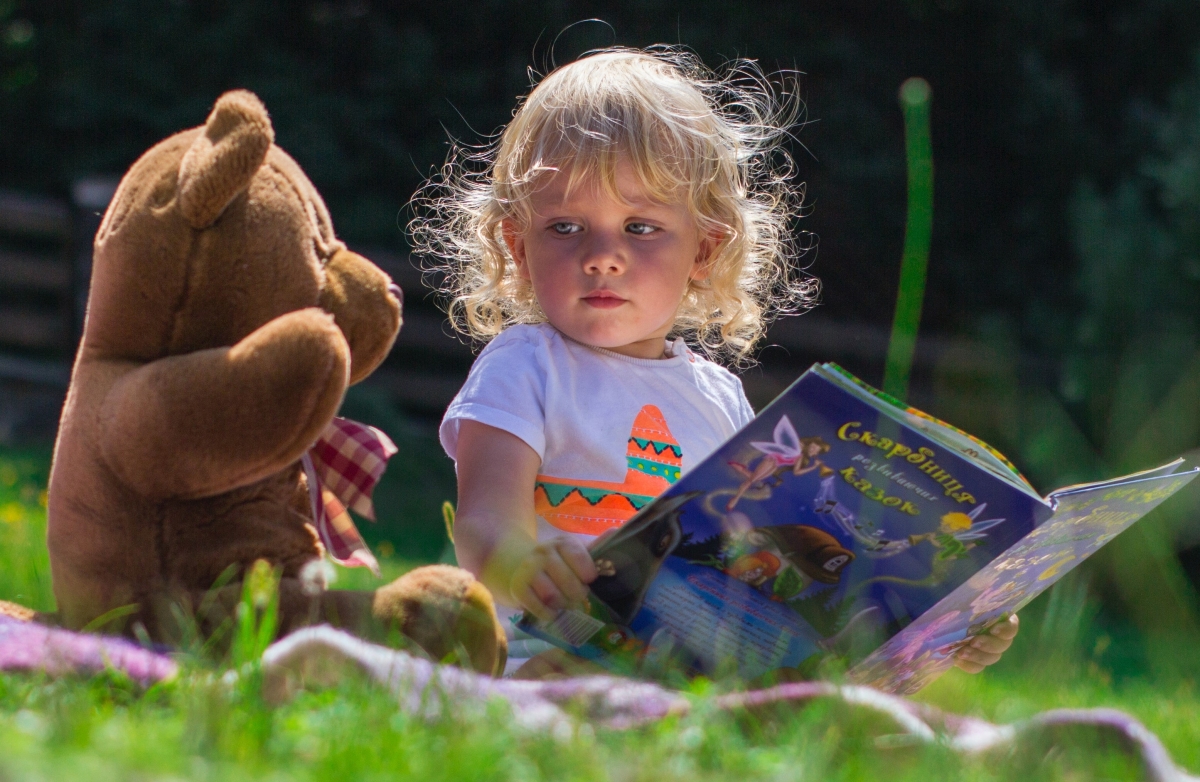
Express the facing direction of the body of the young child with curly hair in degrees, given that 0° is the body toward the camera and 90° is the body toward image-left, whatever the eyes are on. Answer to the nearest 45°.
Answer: approximately 0°

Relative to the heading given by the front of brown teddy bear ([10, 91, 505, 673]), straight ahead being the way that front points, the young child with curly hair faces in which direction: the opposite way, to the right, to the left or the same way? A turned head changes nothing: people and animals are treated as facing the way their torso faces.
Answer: to the right

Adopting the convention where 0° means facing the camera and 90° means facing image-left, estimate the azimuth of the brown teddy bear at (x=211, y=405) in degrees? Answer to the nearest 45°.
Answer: approximately 270°

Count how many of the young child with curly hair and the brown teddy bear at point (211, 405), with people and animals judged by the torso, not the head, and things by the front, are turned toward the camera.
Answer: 1
